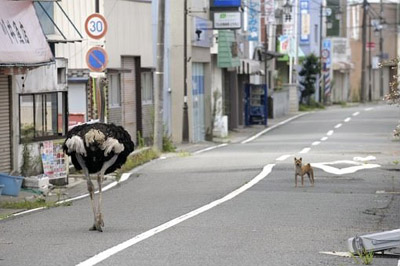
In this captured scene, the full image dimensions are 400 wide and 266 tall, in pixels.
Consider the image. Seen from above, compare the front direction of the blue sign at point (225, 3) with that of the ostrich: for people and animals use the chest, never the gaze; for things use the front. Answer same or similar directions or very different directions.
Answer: very different directions

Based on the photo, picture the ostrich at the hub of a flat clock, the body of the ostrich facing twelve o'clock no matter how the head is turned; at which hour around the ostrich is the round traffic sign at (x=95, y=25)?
The round traffic sign is roughly at 12 o'clock from the ostrich.

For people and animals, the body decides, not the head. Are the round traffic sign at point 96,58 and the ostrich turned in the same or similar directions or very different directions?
very different directions

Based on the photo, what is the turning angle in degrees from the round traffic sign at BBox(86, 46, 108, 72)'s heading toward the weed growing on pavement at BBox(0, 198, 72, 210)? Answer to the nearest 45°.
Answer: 0° — it already faces it

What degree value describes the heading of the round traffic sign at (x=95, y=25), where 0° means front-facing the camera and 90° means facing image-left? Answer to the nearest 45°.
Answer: approximately 0°

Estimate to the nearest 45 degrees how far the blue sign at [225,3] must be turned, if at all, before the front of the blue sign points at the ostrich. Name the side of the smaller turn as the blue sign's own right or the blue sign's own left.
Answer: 0° — it already faces it

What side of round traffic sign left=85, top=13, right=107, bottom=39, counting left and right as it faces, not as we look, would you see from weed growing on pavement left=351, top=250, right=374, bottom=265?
front

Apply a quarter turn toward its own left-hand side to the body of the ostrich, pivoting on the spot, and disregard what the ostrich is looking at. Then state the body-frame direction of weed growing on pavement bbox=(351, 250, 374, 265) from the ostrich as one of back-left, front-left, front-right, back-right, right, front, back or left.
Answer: back-left

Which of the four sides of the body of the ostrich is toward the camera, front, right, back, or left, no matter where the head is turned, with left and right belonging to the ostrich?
back

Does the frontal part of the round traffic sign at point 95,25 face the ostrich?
yes

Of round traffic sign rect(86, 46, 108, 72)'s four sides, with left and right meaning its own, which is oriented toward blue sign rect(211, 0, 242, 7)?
back
